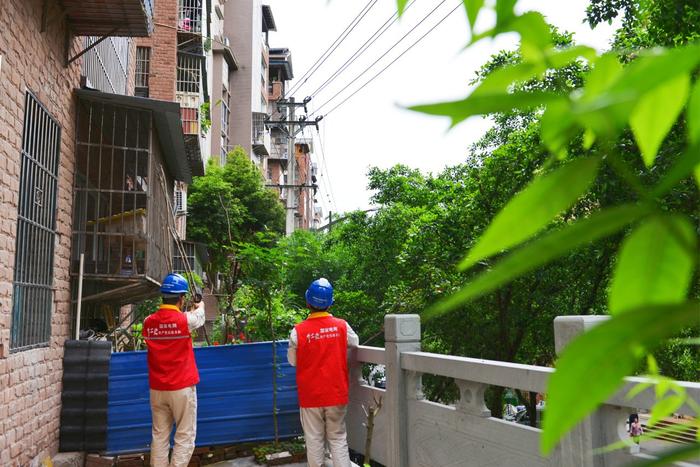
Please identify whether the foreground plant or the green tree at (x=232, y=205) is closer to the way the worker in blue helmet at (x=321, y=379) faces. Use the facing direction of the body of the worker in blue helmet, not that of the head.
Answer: the green tree

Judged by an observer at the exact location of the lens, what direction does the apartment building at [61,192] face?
facing to the right of the viewer

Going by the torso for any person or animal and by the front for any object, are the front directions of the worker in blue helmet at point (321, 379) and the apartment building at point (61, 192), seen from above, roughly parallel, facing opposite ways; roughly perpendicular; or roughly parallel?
roughly perpendicular

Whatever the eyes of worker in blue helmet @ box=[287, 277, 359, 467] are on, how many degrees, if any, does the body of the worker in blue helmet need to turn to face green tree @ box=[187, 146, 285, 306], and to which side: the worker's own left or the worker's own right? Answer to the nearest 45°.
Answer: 0° — they already face it

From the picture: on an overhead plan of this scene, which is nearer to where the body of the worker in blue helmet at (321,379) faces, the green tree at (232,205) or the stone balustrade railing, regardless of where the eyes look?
the green tree

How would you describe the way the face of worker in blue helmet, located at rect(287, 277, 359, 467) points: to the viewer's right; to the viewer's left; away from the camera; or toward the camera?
away from the camera

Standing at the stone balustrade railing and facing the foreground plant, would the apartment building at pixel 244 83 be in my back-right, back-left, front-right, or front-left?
back-right

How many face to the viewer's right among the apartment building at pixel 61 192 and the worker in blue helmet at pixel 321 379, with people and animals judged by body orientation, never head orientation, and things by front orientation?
1

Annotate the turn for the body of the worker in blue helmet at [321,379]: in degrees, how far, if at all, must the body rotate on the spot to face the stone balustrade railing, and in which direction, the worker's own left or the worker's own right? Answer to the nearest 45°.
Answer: approximately 135° to the worker's own right

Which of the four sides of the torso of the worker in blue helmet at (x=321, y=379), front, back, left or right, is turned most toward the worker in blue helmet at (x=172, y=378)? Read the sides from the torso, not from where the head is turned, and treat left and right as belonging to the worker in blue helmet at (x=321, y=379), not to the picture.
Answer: left

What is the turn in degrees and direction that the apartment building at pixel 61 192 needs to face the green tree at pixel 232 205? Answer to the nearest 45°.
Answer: approximately 90° to its left

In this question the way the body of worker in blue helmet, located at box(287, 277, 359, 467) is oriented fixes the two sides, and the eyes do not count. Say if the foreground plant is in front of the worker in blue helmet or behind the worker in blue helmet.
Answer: behind

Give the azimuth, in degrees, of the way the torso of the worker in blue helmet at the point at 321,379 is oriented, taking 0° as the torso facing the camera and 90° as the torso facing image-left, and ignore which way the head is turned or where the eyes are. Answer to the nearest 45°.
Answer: approximately 180°

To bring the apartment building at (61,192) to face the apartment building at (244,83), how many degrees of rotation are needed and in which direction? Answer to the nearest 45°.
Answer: approximately 90° to its left
